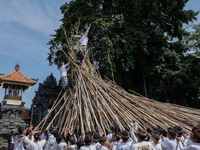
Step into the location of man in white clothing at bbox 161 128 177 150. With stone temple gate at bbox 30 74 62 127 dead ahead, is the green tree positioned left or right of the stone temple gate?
right

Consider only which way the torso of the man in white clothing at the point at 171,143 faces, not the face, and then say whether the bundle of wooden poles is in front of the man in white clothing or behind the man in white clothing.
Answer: in front

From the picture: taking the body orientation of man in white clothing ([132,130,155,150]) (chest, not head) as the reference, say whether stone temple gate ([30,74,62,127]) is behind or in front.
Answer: in front

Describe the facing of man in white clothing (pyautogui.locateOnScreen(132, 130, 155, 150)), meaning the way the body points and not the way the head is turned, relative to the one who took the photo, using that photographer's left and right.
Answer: facing away from the viewer

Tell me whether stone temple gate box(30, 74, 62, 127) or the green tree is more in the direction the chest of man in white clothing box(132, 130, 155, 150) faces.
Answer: the green tree

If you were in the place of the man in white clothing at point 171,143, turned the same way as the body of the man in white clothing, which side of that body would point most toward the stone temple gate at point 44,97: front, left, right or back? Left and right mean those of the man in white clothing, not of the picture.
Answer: front

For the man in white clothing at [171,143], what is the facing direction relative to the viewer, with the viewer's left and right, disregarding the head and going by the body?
facing away from the viewer and to the left of the viewer

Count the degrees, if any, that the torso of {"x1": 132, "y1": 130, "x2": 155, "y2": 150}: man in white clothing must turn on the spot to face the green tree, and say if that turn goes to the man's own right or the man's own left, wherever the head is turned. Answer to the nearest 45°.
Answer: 0° — they already face it

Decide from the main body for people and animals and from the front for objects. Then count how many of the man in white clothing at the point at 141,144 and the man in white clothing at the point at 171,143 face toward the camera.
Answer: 0

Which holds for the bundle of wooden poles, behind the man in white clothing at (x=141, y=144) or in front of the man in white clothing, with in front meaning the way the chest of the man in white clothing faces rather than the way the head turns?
in front
